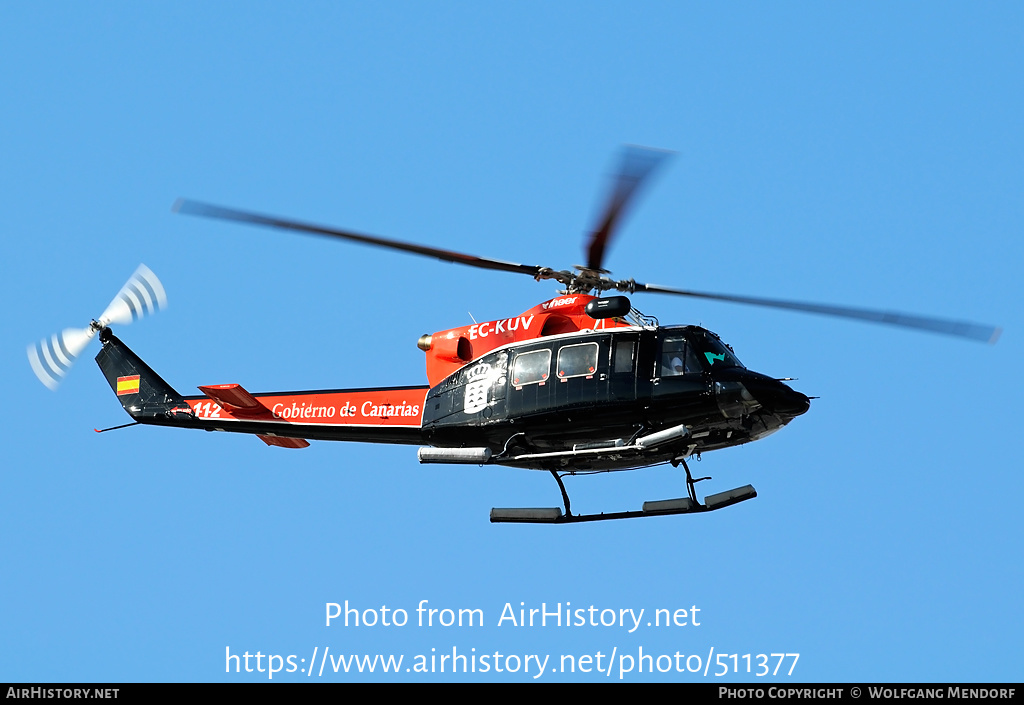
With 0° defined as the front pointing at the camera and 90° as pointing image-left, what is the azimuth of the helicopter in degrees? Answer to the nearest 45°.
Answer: approximately 270°
